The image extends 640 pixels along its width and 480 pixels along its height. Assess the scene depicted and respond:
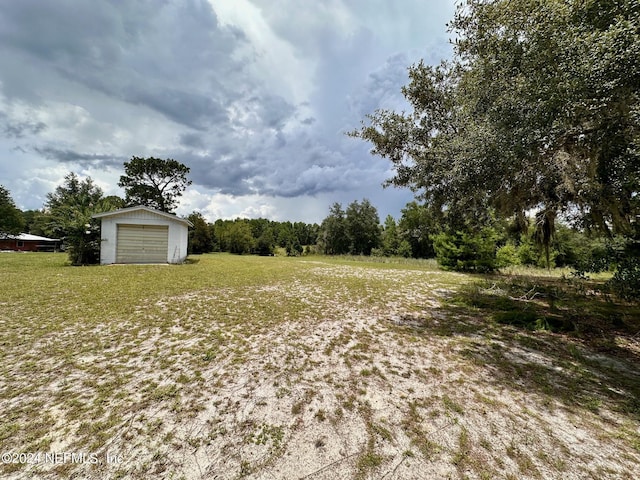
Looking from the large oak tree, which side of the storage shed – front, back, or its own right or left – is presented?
front

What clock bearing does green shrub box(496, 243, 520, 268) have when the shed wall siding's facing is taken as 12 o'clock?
The green shrub is roughly at 10 o'clock from the shed wall siding.

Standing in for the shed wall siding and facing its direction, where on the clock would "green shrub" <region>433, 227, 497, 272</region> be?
The green shrub is roughly at 10 o'clock from the shed wall siding.

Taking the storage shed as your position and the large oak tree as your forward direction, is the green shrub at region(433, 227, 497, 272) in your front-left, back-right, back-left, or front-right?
front-left

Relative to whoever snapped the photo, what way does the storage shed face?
facing the viewer

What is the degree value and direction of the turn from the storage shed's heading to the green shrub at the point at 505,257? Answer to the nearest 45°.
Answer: approximately 45° to its left

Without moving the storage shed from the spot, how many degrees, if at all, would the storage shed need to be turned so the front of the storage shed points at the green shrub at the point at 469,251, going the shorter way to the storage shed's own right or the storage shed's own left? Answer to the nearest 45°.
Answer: approximately 45° to the storage shed's own left

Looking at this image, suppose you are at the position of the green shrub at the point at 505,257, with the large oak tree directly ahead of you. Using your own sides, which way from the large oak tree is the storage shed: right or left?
right

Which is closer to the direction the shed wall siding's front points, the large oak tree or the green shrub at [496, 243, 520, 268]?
the large oak tree
